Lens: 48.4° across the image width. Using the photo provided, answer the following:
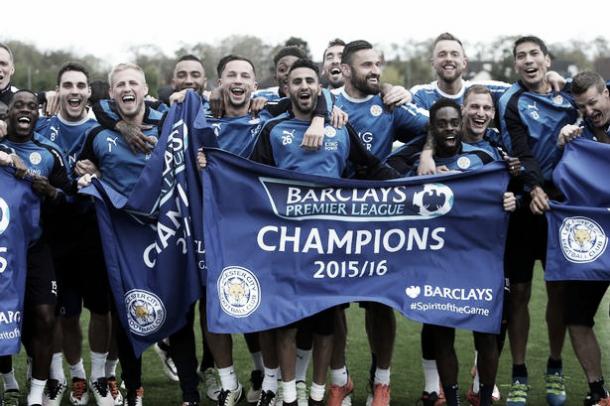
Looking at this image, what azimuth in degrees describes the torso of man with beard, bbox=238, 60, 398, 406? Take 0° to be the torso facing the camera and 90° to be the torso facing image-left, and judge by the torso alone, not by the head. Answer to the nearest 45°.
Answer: approximately 0°

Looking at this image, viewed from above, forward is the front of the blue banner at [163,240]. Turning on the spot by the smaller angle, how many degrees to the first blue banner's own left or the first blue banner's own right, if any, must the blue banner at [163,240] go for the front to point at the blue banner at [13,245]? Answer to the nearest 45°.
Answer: approximately 90° to the first blue banner's own right

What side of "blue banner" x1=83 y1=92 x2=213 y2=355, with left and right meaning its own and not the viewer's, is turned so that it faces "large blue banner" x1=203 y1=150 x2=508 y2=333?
left

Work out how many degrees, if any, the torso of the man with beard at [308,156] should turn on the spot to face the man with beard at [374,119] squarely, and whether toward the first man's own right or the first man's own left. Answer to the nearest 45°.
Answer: approximately 135° to the first man's own left

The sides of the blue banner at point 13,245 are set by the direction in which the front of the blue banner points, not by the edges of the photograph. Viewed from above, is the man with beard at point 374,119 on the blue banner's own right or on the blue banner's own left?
on the blue banner's own left

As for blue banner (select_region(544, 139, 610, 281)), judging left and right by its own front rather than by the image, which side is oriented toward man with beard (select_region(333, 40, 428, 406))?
right

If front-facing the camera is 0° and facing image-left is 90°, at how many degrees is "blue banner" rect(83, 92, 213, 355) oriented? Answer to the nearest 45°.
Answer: approximately 0°

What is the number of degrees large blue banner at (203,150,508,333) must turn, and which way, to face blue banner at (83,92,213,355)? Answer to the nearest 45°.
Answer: approximately 90° to its right

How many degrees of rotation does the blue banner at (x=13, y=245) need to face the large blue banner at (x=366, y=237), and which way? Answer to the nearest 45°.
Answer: approximately 90° to its left

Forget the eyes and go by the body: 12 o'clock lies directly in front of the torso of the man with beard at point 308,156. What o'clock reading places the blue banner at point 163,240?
The blue banner is roughly at 3 o'clock from the man with beard.

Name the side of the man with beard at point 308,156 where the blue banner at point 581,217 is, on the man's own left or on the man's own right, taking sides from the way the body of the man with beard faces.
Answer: on the man's own left
